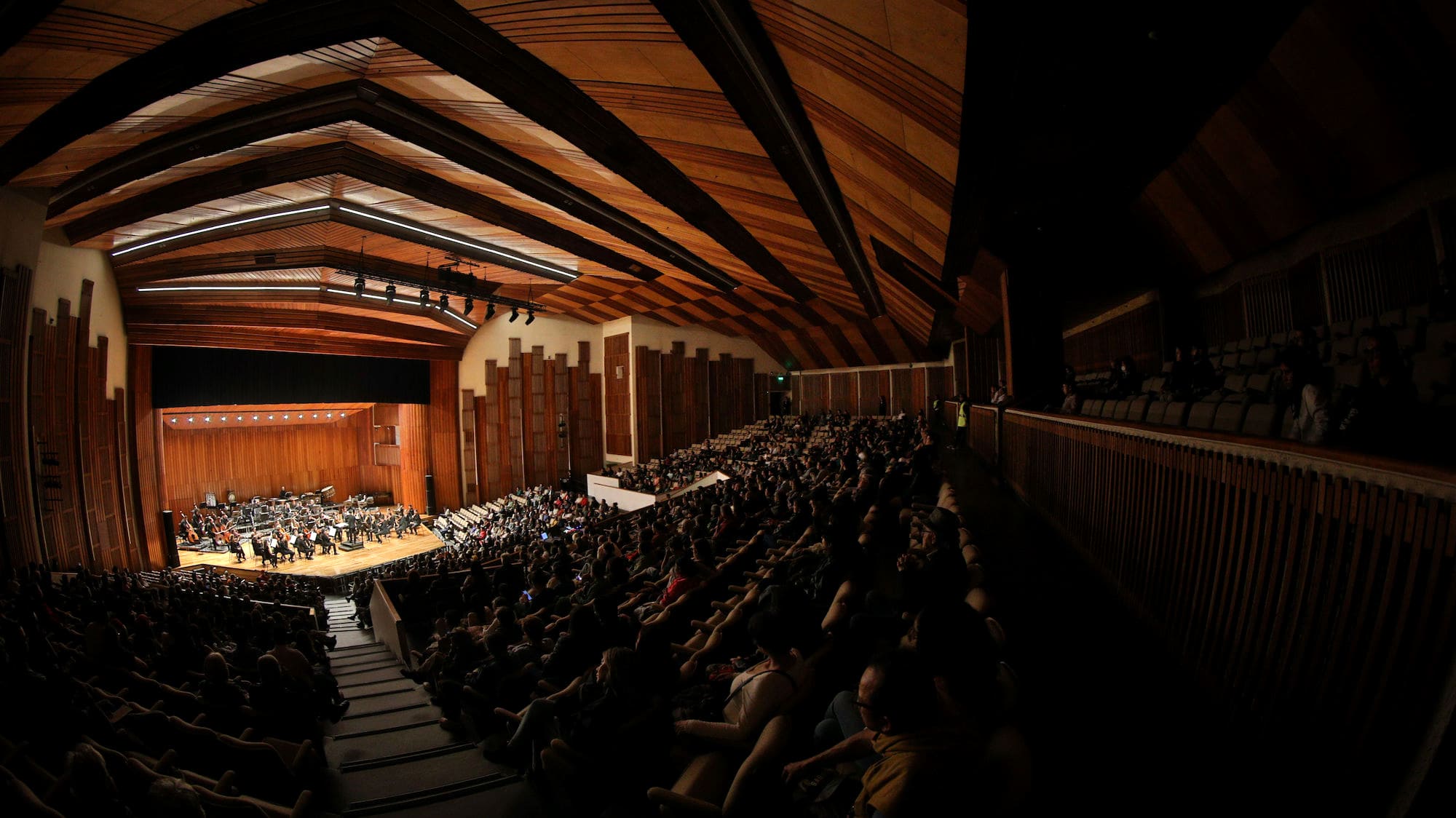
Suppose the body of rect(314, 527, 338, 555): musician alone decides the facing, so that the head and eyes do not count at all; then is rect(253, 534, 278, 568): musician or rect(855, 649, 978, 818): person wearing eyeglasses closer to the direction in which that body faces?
the person wearing eyeglasses

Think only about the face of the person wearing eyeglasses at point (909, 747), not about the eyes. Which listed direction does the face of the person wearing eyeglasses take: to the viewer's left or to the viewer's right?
to the viewer's left

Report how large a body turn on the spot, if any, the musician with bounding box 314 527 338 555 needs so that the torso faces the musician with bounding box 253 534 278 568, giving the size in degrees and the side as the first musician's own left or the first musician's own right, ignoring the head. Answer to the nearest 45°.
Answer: approximately 135° to the first musician's own right

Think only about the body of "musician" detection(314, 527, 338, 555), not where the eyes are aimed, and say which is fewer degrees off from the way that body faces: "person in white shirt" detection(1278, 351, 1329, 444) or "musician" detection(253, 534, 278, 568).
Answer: the person in white shirt
